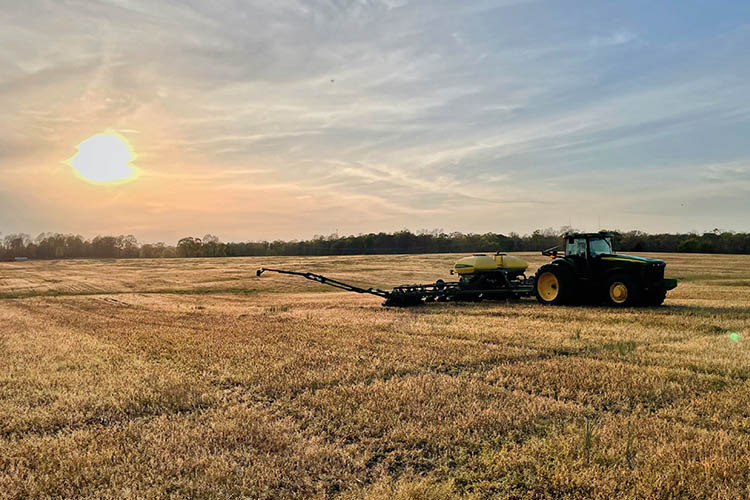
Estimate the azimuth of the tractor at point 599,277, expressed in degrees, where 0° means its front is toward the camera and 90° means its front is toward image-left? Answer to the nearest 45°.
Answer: approximately 315°
